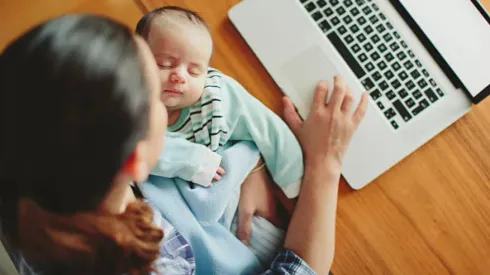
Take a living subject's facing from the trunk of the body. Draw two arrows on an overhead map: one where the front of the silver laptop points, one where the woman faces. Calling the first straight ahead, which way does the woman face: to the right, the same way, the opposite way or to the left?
the opposite way

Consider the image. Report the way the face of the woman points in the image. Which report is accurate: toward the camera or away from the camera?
away from the camera

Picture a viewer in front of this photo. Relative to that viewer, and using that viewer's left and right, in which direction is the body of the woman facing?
facing away from the viewer and to the right of the viewer
